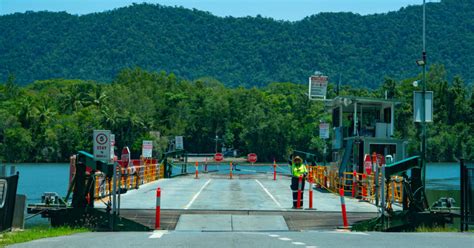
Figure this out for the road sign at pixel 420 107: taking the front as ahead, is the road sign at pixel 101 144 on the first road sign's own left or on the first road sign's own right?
on the first road sign's own right

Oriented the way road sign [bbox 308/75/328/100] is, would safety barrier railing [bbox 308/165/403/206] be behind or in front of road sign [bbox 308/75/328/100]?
in front

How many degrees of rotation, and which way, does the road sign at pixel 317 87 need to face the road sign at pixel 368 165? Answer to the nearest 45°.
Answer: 0° — it already faces it

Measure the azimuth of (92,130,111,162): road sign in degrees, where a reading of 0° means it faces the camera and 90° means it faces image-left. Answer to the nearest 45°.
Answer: approximately 0°

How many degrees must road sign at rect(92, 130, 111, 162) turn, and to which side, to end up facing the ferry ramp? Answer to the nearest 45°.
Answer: approximately 45° to its left

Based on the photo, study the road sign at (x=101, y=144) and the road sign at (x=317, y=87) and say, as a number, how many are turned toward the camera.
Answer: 2
